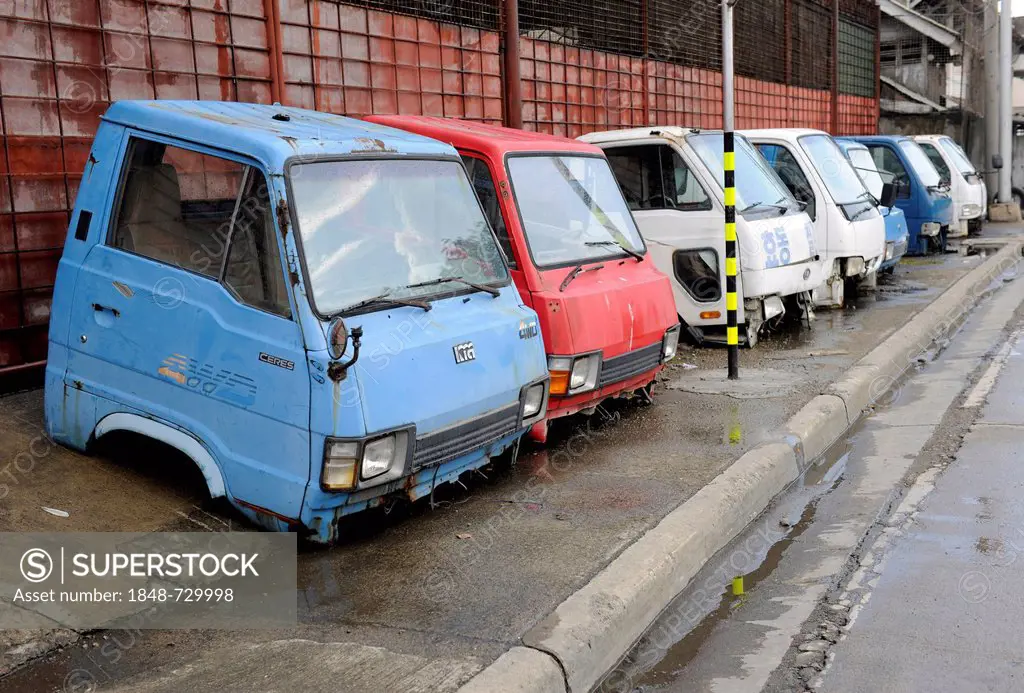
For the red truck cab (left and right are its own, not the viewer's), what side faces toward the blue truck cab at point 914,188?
left

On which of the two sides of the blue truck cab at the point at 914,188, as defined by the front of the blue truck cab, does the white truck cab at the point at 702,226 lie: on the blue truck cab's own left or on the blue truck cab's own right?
on the blue truck cab's own right

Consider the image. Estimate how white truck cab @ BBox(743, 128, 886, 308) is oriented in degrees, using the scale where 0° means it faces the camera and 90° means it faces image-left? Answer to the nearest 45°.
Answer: approximately 315°

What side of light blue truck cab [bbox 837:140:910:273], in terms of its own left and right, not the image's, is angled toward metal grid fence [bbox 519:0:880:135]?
back

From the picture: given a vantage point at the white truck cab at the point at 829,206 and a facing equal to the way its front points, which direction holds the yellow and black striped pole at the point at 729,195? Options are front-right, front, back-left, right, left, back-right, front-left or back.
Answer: front-right

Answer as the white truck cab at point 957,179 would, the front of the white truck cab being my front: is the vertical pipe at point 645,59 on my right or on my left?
on my right

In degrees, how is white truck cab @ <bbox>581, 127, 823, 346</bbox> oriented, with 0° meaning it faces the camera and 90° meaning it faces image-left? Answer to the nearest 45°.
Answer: approximately 315°

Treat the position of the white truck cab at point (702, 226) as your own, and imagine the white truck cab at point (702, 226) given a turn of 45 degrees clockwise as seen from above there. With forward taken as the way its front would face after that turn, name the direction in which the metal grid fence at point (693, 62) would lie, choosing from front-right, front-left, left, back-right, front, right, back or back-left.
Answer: back

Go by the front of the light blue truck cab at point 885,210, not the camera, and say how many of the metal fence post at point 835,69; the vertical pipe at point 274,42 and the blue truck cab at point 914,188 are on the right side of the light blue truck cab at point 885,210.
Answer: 1

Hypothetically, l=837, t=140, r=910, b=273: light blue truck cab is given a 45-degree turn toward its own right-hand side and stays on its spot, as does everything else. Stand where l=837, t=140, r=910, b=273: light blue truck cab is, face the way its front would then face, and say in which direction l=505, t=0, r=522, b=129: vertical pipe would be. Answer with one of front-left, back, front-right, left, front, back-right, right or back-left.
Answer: front-right

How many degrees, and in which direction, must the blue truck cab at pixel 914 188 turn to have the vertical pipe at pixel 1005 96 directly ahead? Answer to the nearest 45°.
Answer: approximately 135° to its left
